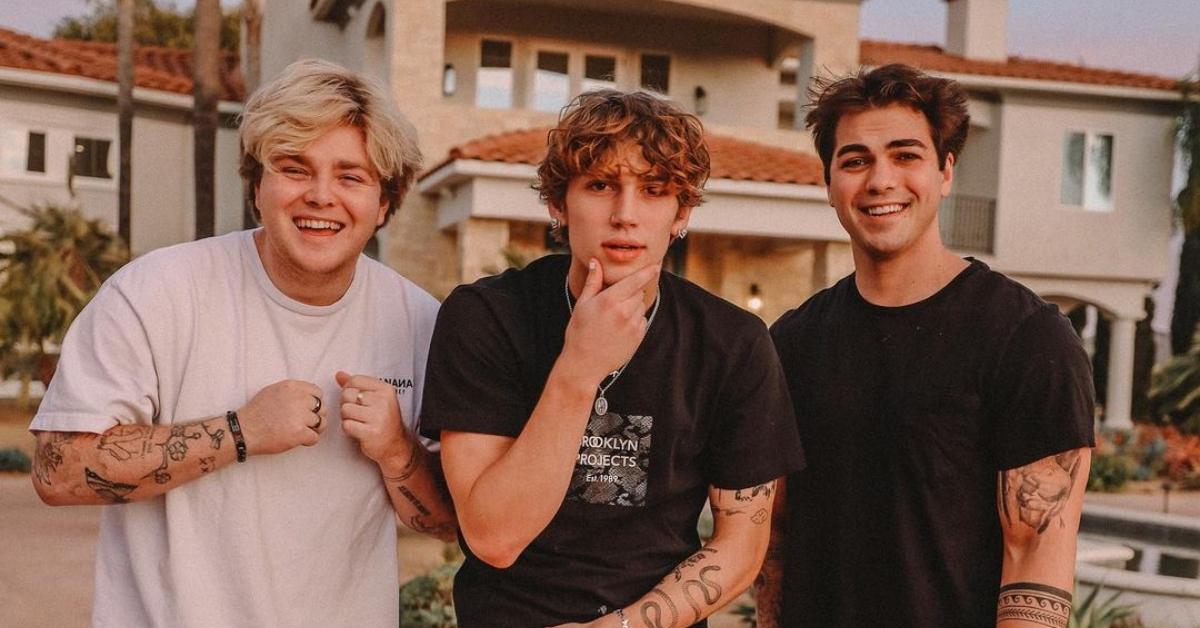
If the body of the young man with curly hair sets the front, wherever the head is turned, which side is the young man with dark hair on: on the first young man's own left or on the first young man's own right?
on the first young man's own left

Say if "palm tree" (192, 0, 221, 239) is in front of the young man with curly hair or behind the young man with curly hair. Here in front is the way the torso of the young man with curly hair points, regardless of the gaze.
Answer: behind

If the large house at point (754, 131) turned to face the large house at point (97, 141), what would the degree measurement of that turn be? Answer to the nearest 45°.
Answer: approximately 90° to its right

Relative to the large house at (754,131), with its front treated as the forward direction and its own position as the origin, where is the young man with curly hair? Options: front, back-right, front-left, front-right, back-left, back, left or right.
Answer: front

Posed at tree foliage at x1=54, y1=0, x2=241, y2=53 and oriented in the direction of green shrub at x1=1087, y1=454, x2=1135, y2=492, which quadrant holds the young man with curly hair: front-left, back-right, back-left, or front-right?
front-right

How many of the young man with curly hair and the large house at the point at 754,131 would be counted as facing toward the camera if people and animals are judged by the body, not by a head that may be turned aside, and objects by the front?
2

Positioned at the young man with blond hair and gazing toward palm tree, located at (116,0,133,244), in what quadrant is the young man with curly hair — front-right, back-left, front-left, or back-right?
back-right

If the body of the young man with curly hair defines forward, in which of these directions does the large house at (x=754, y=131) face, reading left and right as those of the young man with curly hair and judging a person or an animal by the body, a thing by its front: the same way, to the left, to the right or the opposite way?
the same way

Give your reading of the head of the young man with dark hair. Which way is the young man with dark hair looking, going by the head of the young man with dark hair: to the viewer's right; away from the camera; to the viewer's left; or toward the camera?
toward the camera

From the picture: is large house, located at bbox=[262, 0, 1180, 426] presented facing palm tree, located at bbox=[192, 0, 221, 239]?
no

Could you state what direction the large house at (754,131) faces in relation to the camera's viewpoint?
facing the viewer

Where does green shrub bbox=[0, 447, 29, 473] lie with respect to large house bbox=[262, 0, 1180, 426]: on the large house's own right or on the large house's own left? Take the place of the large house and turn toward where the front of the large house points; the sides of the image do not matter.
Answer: on the large house's own right

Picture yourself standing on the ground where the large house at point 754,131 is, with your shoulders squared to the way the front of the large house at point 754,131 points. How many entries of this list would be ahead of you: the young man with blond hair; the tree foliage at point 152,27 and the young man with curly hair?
2

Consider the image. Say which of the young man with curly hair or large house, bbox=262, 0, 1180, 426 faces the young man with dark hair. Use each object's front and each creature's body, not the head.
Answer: the large house

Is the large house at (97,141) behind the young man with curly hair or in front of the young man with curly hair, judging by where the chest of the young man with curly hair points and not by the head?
behind

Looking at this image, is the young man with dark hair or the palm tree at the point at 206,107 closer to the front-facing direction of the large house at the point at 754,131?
the young man with dark hair

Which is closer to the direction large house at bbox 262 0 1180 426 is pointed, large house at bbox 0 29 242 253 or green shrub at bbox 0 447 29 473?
the green shrub
